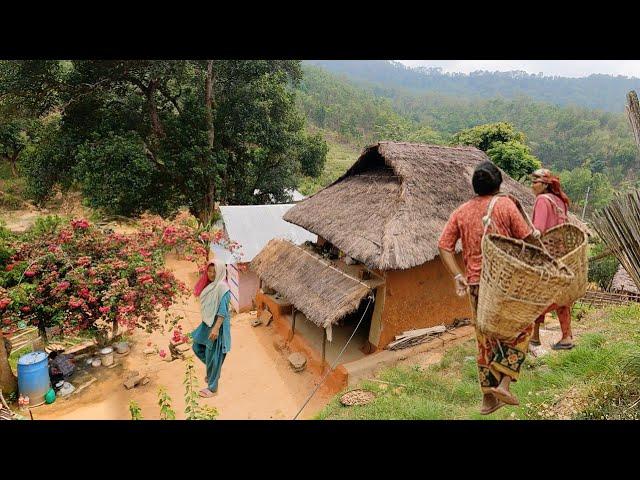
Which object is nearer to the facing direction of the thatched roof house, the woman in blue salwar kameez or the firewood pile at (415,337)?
the woman in blue salwar kameez

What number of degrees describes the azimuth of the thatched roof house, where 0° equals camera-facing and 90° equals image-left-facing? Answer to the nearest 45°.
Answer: approximately 45°

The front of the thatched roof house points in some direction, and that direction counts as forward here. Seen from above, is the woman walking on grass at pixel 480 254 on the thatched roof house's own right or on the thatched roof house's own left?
on the thatched roof house's own left

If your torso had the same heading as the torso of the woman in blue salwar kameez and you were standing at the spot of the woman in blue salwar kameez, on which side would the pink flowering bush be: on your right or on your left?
on your right

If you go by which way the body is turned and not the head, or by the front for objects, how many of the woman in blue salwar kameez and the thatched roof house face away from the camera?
0

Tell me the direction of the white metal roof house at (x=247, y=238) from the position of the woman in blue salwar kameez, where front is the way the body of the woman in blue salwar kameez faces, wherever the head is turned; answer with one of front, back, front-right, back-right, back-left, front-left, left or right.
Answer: back-right

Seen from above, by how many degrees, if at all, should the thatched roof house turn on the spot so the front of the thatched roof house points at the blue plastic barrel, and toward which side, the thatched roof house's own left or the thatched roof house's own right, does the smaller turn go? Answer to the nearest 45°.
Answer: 0° — it already faces it
